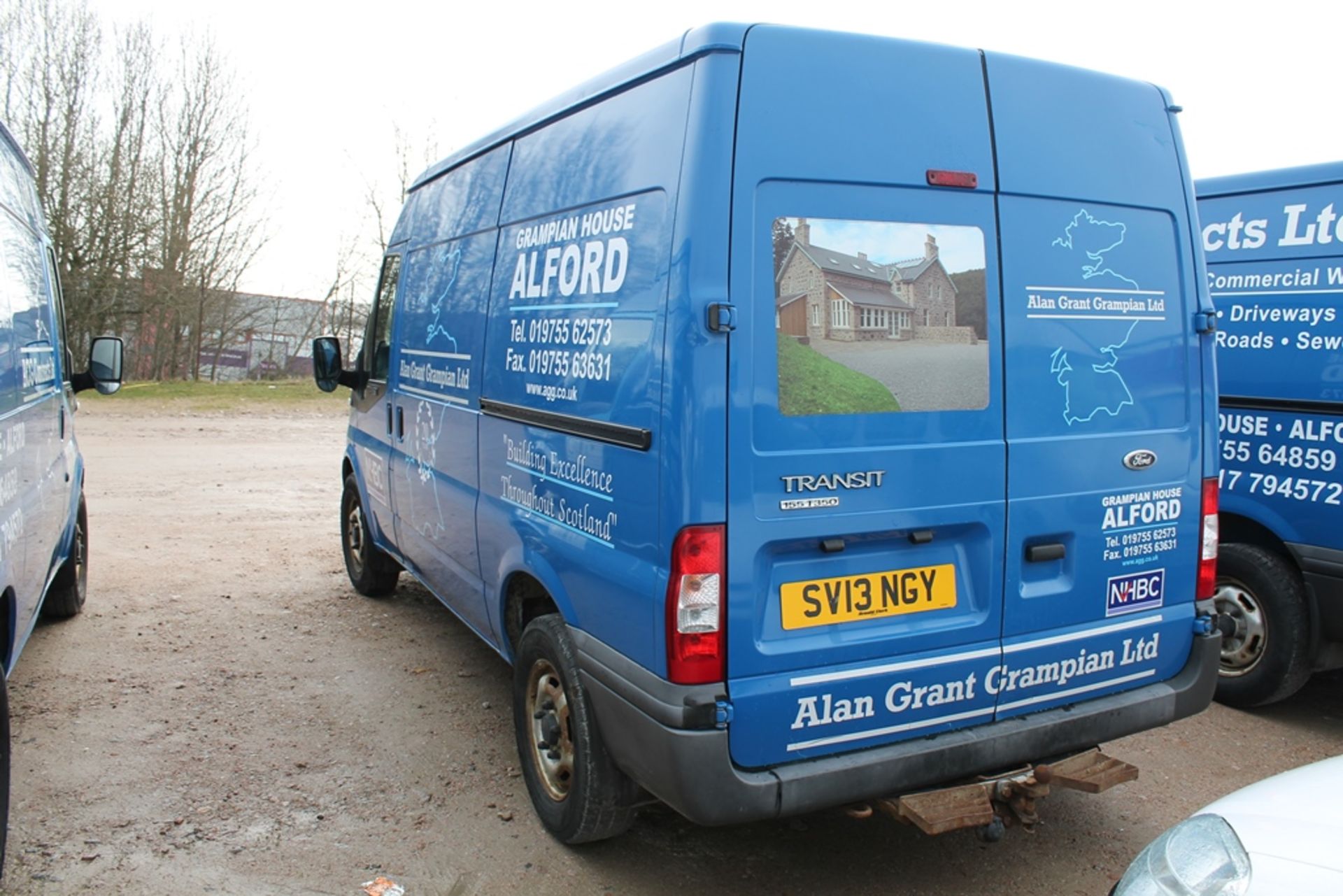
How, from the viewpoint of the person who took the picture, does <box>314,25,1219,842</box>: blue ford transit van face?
facing away from the viewer and to the left of the viewer

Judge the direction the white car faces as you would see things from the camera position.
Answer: facing to the left of the viewer

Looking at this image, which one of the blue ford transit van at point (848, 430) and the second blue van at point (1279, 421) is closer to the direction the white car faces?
the blue ford transit van

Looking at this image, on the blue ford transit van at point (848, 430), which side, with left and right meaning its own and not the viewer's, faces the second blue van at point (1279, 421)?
right

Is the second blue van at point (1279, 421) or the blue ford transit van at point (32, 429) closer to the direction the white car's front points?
the blue ford transit van

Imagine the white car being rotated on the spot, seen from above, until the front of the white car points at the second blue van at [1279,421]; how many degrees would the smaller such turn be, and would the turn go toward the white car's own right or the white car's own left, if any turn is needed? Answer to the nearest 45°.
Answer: approximately 90° to the white car's own right

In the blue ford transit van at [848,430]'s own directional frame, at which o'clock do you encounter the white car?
The white car is roughly at 6 o'clock from the blue ford transit van.
